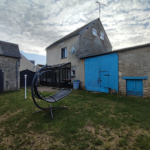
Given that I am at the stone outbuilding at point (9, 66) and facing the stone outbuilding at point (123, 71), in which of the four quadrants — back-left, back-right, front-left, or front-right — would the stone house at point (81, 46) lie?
front-left

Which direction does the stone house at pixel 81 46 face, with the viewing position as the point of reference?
facing the viewer and to the left of the viewer

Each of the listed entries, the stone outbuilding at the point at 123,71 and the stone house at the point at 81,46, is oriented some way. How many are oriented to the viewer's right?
0

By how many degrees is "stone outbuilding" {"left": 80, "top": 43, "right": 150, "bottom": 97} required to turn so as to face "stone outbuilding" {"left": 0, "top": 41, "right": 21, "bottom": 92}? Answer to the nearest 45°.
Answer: approximately 45° to its right

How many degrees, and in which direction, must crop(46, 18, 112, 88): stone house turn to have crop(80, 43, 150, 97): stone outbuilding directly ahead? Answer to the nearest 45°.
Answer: approximately 90° to its left

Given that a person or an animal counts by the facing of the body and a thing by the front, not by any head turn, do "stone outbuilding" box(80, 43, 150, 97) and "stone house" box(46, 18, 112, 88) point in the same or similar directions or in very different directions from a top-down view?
same or similar directions

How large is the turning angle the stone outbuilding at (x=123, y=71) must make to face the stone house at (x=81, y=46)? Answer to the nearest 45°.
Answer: approximately 90° to its right

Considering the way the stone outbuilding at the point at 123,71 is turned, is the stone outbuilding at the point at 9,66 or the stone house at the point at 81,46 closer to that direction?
the stone outbuilding
